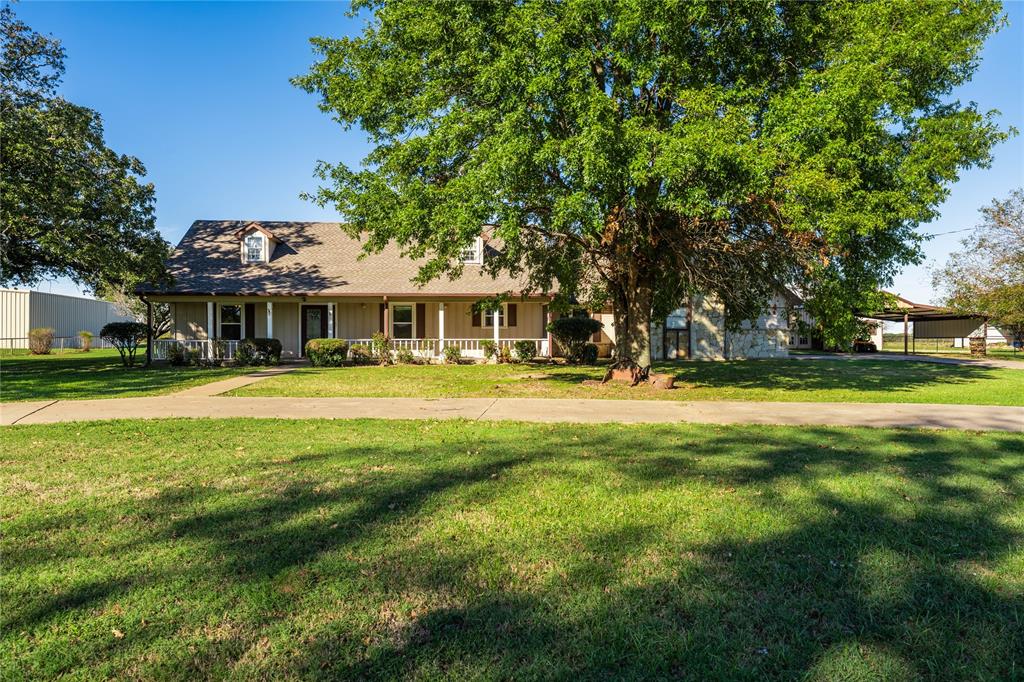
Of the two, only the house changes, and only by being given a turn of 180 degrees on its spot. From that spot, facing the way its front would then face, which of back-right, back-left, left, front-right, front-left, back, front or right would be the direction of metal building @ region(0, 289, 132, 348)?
front-left

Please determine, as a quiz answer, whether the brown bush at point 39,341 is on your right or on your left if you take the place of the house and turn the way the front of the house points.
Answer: on your right

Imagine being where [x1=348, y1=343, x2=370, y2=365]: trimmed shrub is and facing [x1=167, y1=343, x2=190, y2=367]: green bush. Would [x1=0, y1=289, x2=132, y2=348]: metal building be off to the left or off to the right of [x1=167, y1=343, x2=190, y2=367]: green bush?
right

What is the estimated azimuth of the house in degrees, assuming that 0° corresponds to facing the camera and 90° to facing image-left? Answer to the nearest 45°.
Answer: approximately 0°

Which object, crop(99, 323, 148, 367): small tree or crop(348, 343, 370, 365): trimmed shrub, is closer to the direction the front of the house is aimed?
the trimmed shrub

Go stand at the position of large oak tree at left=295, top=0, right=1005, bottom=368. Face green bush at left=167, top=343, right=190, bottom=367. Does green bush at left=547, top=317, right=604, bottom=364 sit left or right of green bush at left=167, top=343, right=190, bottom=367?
right
